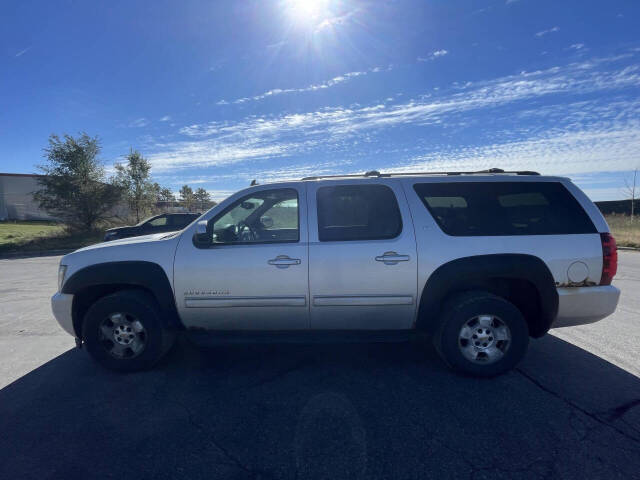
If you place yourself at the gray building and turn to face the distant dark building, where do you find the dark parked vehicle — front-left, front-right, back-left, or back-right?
front-right

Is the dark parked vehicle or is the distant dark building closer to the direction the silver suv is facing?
the dark parked vehicle

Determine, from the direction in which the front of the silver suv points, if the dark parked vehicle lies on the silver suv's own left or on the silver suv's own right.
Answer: on the silver suv's own right

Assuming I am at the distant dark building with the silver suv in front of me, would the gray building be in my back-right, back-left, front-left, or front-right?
front-right

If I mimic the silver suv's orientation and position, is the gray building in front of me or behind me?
in front

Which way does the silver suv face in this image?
to the viewer's left

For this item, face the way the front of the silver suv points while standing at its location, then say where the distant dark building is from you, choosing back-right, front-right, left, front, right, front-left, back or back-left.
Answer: back-right

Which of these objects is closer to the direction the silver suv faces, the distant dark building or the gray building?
the gray building

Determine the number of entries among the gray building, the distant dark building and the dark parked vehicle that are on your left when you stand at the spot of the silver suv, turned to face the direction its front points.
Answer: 0
